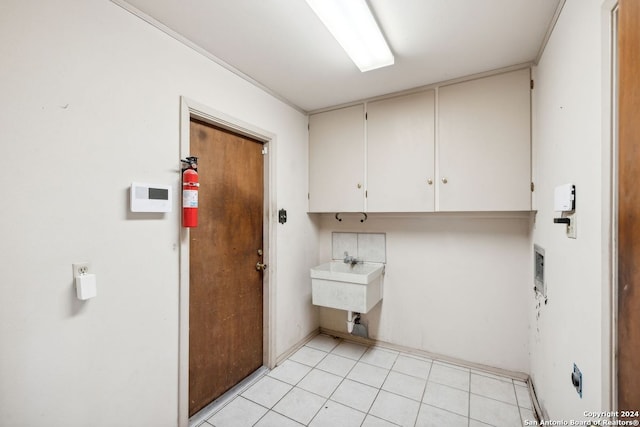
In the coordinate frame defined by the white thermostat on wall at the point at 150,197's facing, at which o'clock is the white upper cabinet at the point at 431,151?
The white upper cabinet is roughly at 11 o'clock from the white thermostat on wall.

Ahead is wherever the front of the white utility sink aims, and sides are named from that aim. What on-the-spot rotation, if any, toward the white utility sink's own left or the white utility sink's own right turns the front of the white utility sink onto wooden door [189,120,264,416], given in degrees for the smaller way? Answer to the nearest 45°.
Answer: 0° — it already faces it

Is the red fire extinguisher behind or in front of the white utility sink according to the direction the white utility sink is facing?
in front

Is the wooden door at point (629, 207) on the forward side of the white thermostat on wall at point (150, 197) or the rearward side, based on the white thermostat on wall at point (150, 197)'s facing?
on the forward side

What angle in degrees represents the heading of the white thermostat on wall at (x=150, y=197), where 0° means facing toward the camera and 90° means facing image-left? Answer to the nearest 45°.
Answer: approximately 315°

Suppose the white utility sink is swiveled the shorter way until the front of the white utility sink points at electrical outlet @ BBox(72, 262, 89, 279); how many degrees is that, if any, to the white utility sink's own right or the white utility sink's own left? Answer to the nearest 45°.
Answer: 0° — it already faces it

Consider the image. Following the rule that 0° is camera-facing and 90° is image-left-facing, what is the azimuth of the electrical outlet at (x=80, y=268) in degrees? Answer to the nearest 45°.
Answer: approximately 315°

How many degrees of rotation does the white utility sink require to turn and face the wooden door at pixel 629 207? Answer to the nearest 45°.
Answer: approximately 90° to its left

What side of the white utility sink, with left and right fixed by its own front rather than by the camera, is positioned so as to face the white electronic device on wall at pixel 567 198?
left
